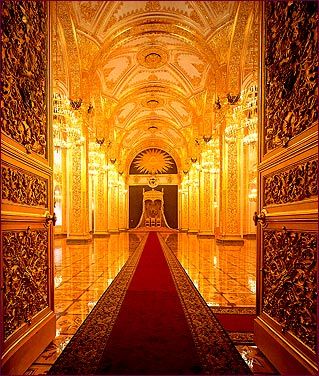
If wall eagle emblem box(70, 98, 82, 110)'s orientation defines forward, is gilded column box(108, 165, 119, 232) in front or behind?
behind

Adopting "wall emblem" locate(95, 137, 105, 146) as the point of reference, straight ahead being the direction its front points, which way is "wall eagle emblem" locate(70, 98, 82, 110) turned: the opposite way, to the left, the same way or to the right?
the same way

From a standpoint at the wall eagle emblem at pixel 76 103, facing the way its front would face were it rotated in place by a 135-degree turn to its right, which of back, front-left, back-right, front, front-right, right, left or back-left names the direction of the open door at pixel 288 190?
back-left

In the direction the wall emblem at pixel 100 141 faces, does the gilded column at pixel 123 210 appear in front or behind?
behind

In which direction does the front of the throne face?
toward the camera

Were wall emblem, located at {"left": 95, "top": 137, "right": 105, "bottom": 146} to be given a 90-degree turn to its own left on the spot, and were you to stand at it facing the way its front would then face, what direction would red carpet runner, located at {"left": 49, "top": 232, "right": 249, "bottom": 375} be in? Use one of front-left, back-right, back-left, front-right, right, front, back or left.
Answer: right

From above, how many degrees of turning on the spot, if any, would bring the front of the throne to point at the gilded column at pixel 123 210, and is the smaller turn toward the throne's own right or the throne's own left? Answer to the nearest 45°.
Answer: approximately 45° to the throne's own right
